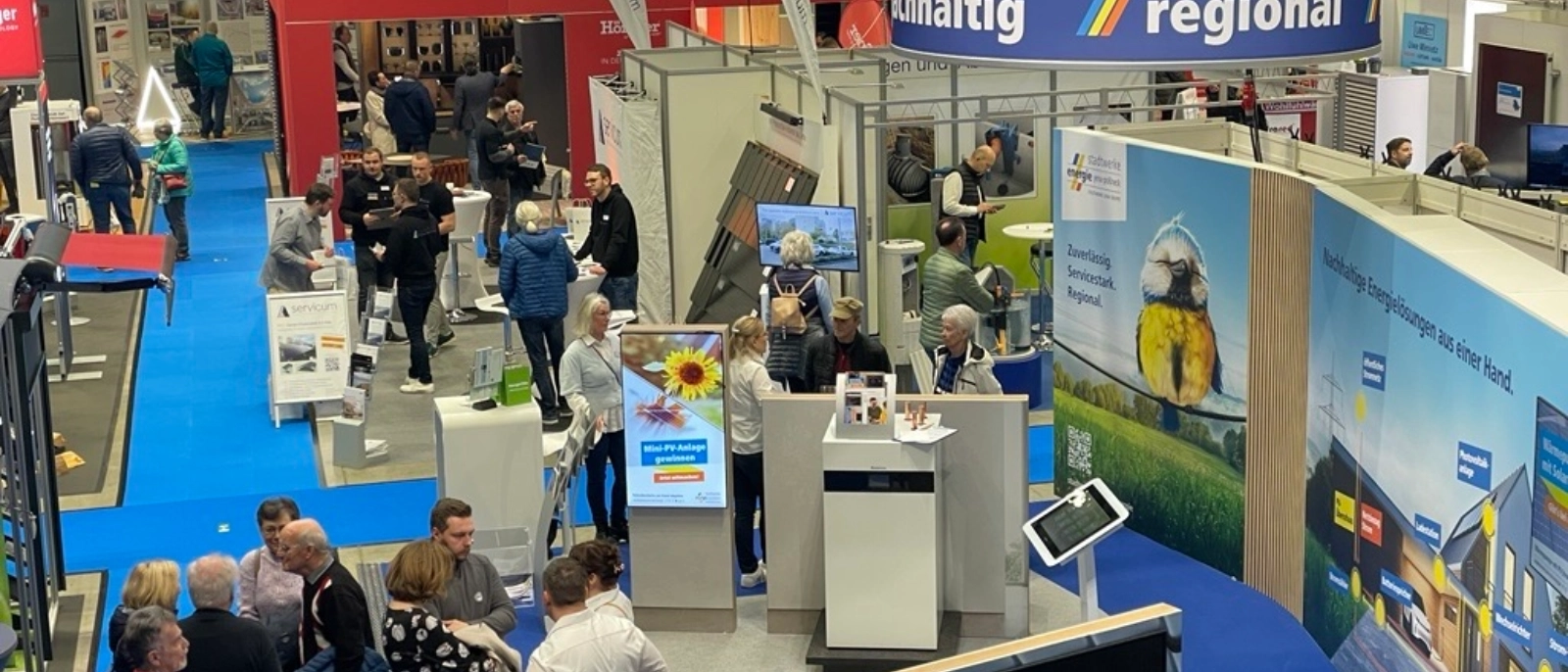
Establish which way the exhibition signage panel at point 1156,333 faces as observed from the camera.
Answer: facing the viewer and to the left of the viewer

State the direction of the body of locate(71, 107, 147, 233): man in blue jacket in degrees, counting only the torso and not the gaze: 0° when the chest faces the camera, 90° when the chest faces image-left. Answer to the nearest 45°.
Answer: approximately 180°

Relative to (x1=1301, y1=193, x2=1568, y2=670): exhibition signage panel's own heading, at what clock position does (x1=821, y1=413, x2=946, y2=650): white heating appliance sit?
The white heating appliance is roughly at 2 o'clock from the exhibition signage panel.

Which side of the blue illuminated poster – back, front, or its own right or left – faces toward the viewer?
front

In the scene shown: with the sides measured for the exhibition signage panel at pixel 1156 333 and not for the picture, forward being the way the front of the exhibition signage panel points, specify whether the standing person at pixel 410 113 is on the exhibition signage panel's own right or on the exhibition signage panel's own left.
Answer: on the exhibition signage panel's own right

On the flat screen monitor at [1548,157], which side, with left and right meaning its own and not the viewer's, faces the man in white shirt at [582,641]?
front

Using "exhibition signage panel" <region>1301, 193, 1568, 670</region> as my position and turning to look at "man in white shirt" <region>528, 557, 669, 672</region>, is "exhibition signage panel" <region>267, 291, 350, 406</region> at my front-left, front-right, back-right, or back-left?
front-right

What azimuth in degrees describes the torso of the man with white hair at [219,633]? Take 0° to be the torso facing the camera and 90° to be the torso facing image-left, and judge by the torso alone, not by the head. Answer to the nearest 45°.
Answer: approximately 180°

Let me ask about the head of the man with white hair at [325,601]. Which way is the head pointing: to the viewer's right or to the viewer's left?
to the viewer's left
